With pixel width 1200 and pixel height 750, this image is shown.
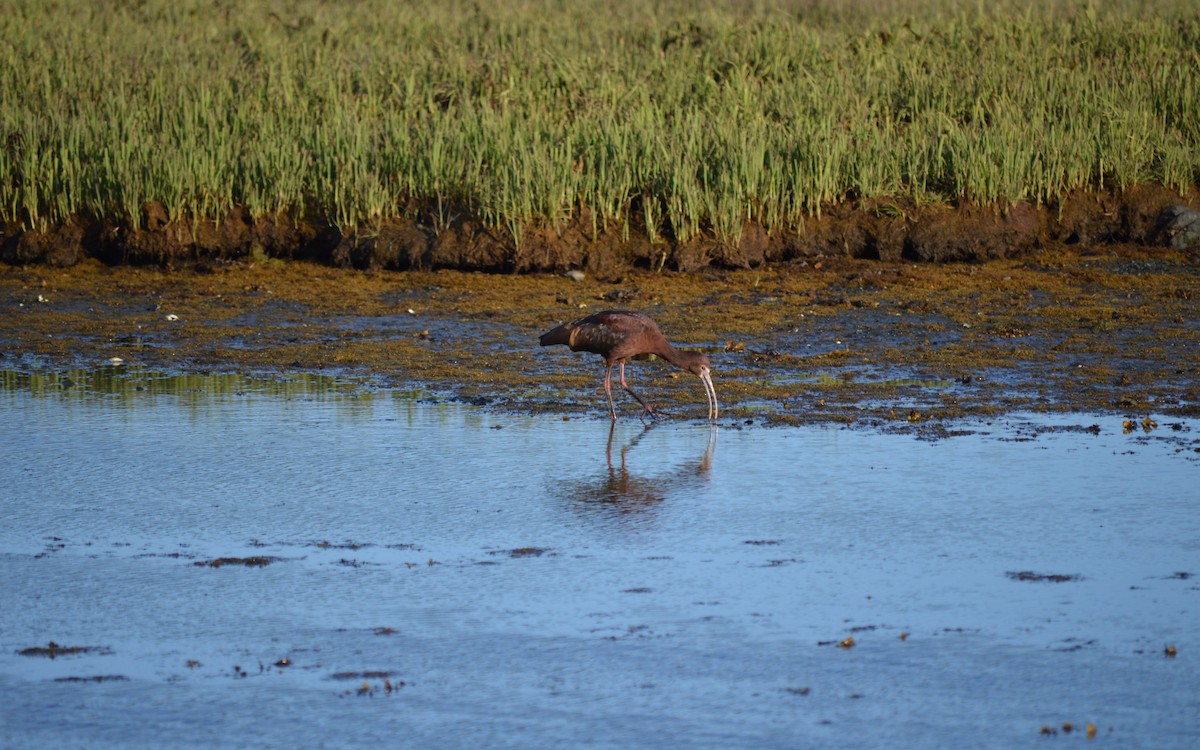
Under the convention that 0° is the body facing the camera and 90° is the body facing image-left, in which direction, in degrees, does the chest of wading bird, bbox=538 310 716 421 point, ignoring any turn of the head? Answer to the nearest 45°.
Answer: approximately 270°

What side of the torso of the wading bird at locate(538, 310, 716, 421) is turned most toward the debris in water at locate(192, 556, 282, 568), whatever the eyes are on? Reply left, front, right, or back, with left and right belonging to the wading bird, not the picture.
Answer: right

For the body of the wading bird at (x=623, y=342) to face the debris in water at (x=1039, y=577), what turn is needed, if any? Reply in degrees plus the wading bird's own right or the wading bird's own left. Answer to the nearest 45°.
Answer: approximately 45° to the wading bird's own right
